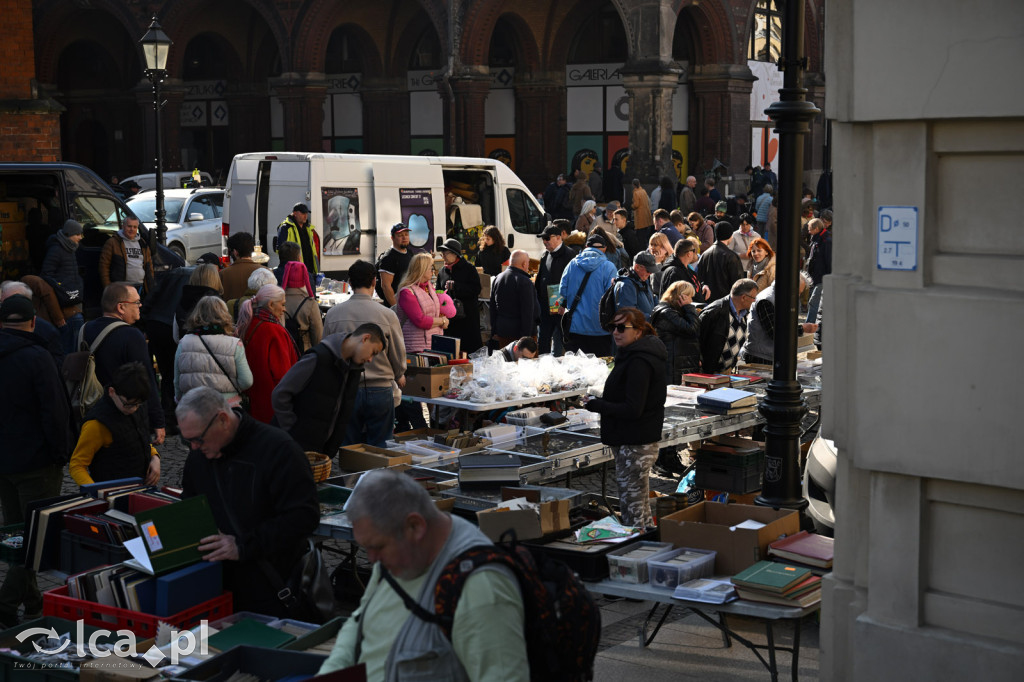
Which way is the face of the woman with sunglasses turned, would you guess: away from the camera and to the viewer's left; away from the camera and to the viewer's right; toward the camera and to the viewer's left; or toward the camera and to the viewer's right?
toward the camera and to the viewer's left

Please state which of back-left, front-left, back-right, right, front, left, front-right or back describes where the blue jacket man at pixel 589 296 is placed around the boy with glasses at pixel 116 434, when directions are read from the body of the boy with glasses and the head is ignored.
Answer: left

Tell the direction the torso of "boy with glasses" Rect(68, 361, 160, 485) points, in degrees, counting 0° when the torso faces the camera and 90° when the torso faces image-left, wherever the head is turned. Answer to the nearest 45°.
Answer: approximately 315°

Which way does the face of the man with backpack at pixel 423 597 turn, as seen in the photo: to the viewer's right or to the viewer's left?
to the viewer's left

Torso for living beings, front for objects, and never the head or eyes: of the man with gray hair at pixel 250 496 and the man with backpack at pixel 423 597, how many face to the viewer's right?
0

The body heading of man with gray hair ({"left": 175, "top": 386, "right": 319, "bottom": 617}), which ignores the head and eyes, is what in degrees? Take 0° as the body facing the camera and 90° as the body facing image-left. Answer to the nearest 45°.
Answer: approximately 45°

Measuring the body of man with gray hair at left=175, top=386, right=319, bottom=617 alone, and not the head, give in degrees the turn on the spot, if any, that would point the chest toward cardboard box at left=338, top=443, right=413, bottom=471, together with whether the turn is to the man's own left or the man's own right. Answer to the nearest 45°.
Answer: approximately 135° to the man's own right

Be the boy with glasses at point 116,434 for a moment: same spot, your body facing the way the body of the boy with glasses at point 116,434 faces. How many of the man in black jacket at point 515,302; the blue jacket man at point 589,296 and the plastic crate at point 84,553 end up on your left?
2

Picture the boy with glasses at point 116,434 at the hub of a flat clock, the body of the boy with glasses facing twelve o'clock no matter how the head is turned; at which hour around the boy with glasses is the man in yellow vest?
The man in yellow vest is roughly at 8 o'clock from the boy with glasses.

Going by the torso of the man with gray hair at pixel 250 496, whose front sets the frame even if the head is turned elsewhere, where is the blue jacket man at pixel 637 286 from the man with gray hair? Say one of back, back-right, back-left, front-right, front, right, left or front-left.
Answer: back

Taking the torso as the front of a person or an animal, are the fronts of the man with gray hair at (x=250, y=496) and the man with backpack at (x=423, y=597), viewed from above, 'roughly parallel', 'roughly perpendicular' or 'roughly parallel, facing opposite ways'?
roughly parallel

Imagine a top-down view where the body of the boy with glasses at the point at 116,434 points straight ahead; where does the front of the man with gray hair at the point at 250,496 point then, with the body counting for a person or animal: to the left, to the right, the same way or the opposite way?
to the right

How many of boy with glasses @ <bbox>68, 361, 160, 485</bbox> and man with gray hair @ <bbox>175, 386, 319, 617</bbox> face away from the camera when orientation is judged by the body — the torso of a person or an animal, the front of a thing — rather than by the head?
0

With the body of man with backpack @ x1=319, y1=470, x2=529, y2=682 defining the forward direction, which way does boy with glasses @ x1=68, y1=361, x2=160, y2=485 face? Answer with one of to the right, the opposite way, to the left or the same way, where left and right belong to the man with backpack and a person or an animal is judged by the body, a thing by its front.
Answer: to the left

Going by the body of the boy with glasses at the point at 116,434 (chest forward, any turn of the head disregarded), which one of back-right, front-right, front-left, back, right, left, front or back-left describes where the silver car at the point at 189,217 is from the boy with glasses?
back-left

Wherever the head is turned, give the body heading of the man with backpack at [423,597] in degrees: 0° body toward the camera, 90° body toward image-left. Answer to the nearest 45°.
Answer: approximately 45°
